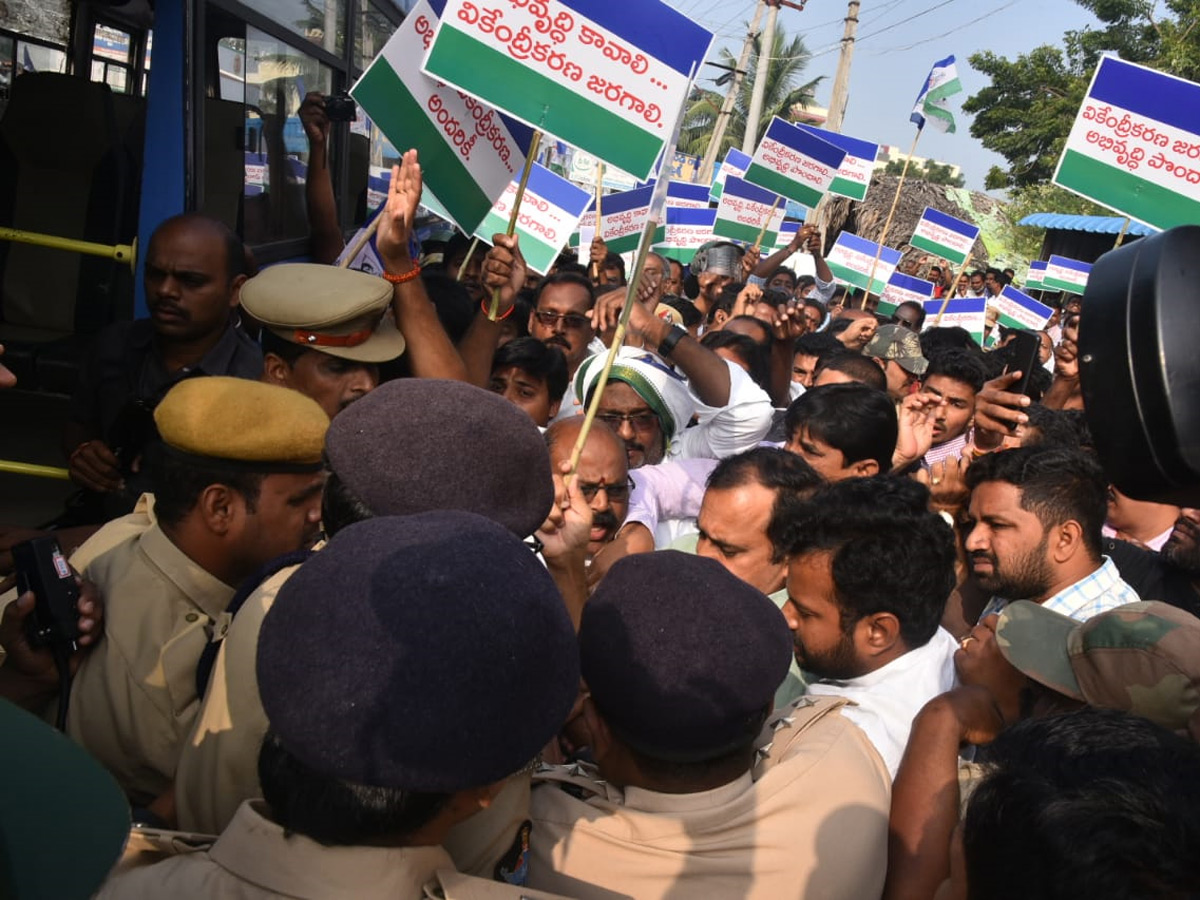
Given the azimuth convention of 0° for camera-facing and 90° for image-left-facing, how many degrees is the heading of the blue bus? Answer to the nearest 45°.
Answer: approximately 45°

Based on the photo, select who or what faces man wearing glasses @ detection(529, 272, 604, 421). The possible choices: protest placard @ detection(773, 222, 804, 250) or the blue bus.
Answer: the protest placard

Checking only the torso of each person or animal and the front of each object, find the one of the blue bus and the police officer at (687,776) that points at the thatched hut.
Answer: the police officer

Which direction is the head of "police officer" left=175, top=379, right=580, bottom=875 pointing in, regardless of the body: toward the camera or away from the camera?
away from the camera

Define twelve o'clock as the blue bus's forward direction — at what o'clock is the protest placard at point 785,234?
The protest placard is roughly at 6 o'clock from the blue bus.

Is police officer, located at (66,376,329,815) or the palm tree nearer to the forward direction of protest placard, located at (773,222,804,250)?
the police officer

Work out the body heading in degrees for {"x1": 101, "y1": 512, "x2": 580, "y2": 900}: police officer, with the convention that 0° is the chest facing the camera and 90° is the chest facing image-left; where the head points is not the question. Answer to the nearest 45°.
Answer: approximately 225°

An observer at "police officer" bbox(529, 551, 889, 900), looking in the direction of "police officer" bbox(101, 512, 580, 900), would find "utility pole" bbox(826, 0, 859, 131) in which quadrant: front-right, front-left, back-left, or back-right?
back-right

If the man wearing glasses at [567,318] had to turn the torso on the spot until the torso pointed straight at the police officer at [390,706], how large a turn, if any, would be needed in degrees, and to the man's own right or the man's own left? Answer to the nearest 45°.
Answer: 0° — they already face them

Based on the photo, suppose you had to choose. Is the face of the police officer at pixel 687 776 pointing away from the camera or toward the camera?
away from the camera
